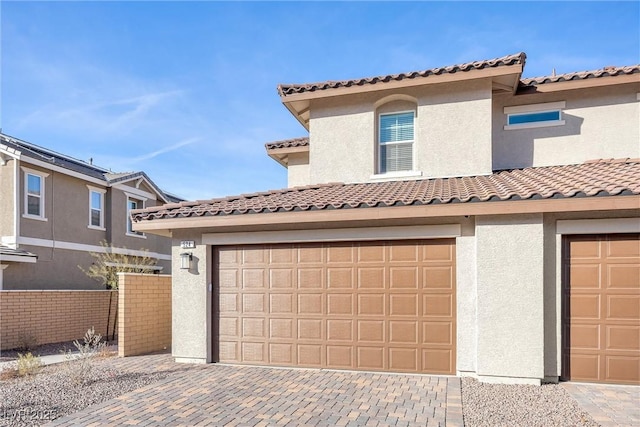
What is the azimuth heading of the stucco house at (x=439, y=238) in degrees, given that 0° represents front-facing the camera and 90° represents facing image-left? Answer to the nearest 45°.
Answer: approximately 0°

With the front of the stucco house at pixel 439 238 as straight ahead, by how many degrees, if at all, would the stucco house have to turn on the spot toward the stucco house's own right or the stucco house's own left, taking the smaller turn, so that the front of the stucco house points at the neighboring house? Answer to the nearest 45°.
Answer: approximately 135° to the stucco house's own right
